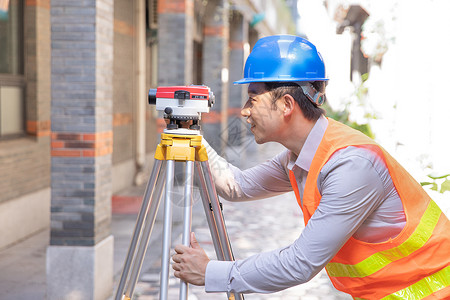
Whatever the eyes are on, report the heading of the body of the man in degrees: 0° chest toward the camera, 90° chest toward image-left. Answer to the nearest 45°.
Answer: approximately 90°

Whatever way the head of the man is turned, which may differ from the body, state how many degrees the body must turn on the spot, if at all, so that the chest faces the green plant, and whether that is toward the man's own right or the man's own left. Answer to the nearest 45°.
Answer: approximately 90° to the man's own right

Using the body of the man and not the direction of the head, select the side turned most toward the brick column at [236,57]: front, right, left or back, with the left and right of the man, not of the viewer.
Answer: right

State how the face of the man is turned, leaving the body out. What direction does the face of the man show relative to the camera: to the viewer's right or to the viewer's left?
to the viewer's left

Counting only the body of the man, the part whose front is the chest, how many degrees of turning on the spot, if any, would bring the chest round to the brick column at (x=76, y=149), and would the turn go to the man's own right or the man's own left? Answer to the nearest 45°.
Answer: approximately 45° to the man's own right
